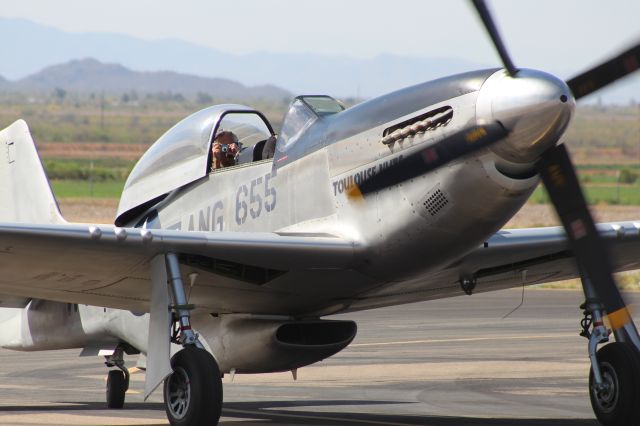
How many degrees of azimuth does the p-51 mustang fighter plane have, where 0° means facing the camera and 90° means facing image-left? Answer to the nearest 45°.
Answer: approximately 315°
